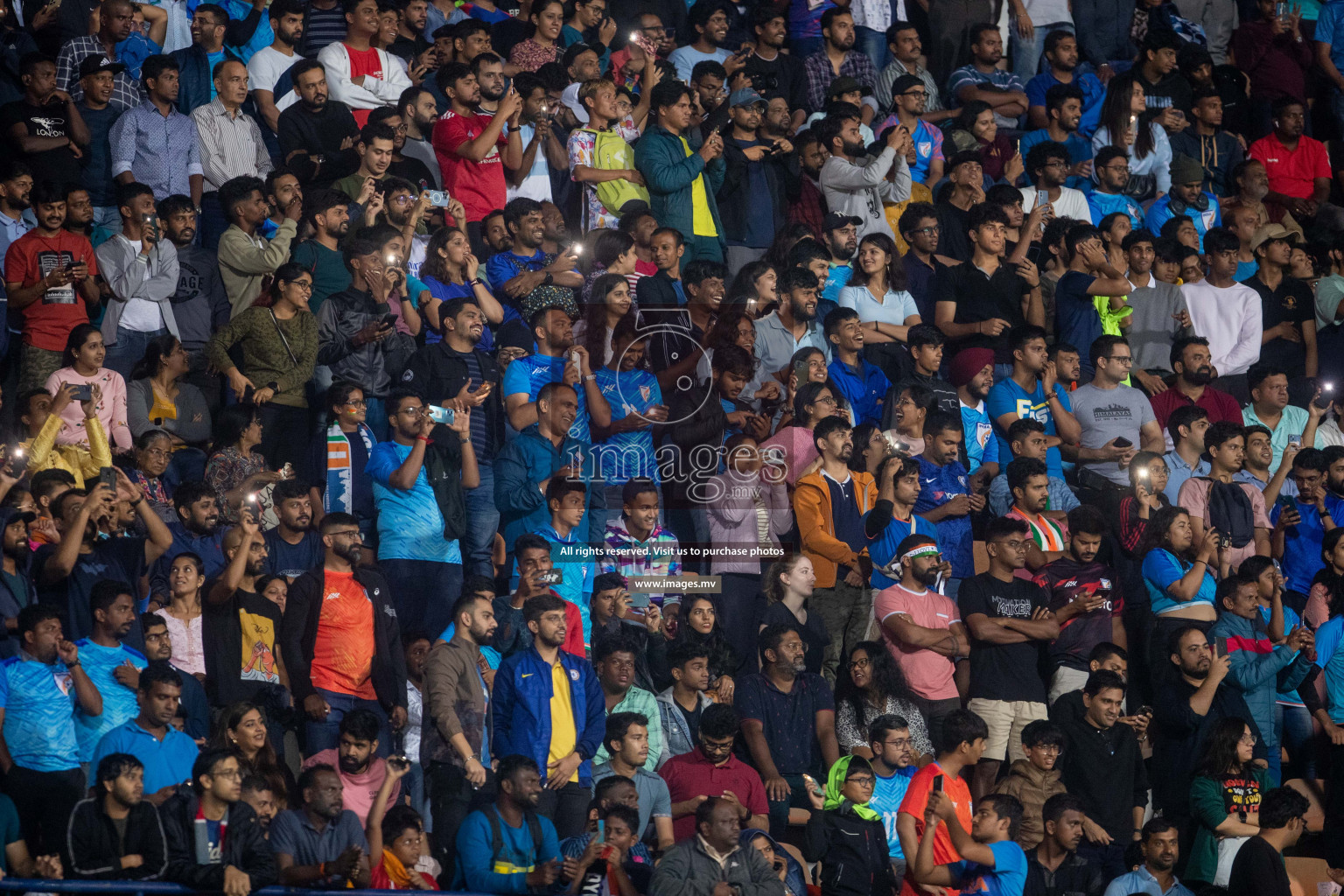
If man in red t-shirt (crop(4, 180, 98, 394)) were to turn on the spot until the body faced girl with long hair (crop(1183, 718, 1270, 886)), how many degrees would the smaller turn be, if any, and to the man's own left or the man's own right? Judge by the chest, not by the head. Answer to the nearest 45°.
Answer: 0° — they already face them

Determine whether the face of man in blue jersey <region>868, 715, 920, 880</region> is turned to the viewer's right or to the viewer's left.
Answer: to the viewer's right

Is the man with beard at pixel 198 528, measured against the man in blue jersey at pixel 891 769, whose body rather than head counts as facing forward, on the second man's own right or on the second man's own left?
on the second man's own right

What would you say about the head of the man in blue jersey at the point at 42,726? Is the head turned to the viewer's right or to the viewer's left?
to the viewer's right

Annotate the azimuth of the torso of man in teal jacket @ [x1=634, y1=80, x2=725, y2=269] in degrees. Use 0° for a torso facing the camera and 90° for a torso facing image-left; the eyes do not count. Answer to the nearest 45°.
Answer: approximately 315°

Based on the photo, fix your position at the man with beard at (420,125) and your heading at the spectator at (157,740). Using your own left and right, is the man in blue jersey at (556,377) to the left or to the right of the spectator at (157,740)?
left

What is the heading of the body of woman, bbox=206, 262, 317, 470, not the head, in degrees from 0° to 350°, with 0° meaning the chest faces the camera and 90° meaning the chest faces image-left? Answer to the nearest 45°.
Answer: approximately 315°

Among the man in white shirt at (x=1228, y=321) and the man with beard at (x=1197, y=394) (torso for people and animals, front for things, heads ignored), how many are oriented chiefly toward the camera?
2

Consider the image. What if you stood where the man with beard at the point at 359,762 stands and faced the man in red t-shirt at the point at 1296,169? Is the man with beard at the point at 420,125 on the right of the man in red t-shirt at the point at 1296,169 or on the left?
left

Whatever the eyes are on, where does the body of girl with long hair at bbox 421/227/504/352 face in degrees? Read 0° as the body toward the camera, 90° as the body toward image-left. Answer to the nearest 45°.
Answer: approximately 315°
